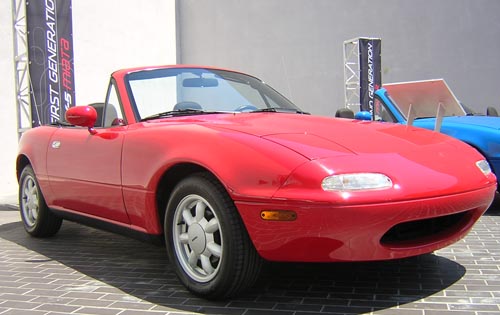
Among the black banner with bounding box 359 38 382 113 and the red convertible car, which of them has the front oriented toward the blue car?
the black banner

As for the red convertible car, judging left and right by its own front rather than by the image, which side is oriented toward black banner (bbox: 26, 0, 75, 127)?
back

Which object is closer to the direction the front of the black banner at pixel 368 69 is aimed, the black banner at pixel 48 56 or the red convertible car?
the red convertible car

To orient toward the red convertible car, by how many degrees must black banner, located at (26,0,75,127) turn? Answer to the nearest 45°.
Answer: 0° — it already faces it

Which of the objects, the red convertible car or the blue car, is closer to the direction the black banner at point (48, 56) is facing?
the red convertible car

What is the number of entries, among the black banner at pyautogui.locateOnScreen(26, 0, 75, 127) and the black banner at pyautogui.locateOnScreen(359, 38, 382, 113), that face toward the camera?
2

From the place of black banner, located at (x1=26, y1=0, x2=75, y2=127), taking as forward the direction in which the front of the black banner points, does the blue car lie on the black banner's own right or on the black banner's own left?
on the black banner's own left

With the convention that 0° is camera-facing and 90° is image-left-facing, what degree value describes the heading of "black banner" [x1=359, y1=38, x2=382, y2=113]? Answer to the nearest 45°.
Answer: approximately 0°
